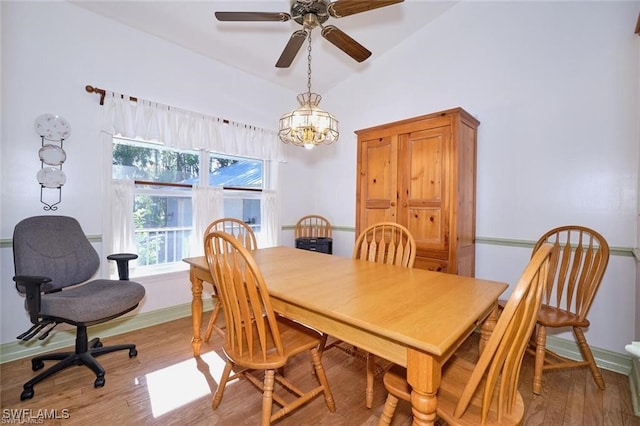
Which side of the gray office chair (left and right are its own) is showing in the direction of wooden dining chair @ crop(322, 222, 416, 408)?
front

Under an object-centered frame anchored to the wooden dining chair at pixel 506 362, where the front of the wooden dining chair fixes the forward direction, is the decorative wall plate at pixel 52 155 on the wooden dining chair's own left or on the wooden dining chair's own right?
on the wooden dining chair's own left

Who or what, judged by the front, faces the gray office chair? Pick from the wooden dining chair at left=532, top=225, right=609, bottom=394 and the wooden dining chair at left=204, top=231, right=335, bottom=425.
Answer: the wooden dining chair at left=532, top=225, right=609, bottom=394

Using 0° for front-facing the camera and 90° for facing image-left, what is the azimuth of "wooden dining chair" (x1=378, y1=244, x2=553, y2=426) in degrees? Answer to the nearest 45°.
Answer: approximately 135°

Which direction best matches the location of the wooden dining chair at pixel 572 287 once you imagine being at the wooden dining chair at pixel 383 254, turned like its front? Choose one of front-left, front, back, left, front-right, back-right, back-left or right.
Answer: back-left

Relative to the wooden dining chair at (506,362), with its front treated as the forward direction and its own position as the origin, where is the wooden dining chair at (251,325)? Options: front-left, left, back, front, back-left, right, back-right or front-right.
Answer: front-left

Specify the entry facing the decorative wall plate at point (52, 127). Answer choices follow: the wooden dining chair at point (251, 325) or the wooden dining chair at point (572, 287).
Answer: the wooden dining chair at point (572, 287)

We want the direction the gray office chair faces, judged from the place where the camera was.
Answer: facing the viewer and to the right of the viewer

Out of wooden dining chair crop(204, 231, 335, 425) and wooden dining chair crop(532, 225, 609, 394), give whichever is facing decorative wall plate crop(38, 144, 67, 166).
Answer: wooden dining chair crop(532, 225, 609, 394)

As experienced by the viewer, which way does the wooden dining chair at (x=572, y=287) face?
facing the viewer and to the left of the viewer

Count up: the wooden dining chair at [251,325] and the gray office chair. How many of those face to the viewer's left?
0

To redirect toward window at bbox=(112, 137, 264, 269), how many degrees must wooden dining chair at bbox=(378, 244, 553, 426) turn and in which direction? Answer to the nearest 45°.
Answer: approximately 45° to its left

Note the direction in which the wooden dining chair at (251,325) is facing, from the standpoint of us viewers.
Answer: facing away from the viewer and to the right of the viewer
